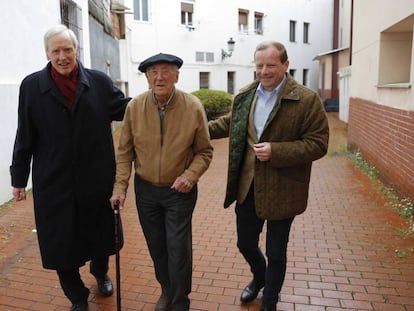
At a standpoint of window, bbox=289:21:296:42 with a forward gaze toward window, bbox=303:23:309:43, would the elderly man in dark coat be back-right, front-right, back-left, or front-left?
back-right

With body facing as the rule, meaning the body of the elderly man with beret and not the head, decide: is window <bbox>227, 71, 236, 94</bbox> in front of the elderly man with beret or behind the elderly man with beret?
behind

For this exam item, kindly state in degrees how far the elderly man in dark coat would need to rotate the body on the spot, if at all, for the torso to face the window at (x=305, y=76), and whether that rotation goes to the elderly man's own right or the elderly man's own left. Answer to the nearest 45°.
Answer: approximately 135° to the elderly man's own left

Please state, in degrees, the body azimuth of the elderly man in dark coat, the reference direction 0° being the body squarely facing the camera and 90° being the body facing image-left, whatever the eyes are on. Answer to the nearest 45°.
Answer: approximately 0°

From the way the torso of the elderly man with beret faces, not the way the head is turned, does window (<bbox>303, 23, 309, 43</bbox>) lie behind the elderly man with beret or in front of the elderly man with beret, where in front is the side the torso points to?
behind

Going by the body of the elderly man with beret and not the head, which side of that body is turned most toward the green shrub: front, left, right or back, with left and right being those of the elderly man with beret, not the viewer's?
back

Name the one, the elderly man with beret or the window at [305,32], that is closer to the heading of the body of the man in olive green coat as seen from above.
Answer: the elderly man with beret

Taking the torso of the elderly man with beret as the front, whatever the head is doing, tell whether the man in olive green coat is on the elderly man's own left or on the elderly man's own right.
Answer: on the elderly man's own left

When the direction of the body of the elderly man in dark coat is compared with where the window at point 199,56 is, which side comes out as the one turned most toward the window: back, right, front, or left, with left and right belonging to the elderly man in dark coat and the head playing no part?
back

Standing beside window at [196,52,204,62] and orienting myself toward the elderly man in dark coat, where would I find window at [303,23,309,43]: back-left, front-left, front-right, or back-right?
back-left

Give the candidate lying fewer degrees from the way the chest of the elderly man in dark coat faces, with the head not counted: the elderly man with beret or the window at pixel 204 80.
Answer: the elderly man with beret

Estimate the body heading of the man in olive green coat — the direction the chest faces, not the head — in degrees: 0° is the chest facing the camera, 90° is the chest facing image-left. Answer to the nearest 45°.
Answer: approximately 45°

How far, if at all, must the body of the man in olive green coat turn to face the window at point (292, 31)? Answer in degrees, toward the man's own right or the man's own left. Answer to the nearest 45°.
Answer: approximately 135° to the man's own right

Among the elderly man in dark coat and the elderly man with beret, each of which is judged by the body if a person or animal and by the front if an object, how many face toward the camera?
2
